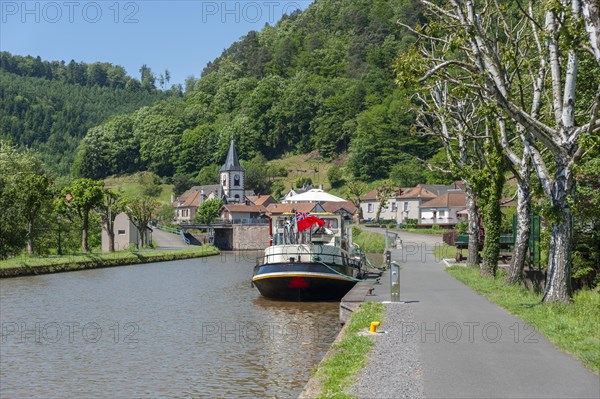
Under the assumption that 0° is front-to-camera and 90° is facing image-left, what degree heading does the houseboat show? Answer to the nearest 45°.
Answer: approximately 180°
